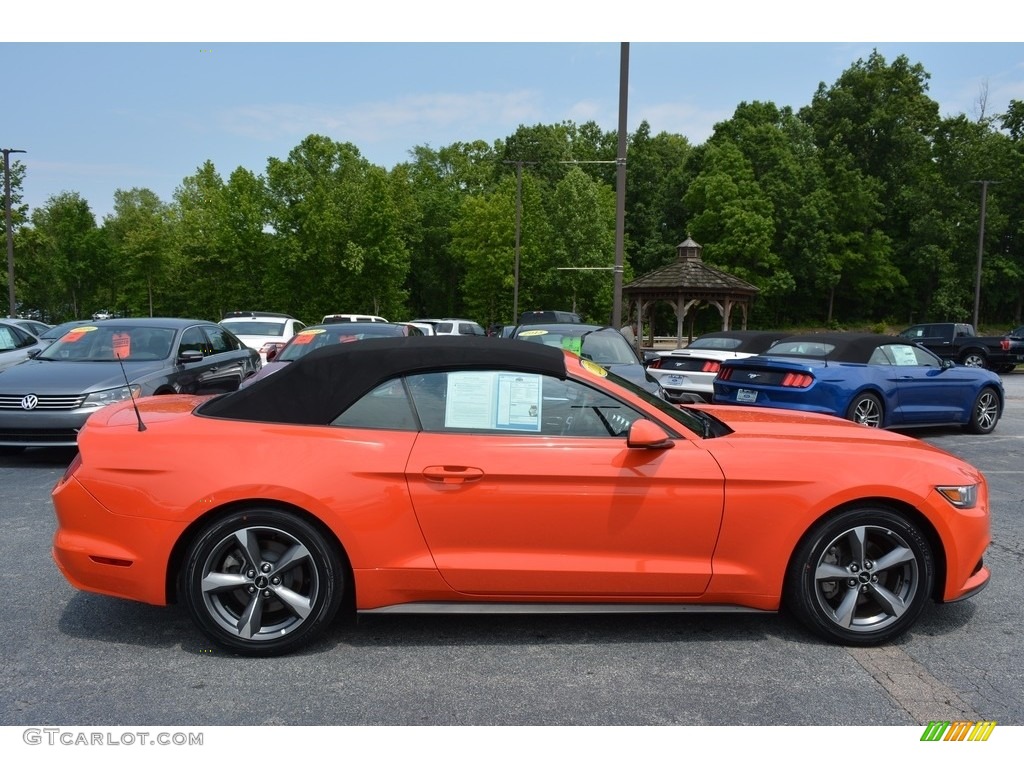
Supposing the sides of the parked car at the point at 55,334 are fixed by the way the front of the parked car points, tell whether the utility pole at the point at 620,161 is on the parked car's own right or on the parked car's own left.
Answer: on the parked car's own left

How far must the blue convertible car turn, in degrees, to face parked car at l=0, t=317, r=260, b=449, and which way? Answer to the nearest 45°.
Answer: approximately 180°

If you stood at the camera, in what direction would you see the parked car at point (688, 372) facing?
facing away from the viewer and to the right of the viewer

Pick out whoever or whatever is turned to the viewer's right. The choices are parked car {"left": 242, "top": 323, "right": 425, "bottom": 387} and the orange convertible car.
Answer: the orange convertible car

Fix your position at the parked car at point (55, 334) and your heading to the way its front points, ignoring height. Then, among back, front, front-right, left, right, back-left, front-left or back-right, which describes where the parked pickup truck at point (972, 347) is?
back-left

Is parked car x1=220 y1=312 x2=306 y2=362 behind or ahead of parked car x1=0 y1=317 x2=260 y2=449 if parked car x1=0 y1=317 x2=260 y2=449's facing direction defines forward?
behind

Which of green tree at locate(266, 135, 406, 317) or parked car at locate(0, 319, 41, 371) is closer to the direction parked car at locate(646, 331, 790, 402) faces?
the green tree

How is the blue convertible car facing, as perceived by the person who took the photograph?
facing away from the viewer and to the right of the viewer

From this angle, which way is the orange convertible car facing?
to the viewer's right
